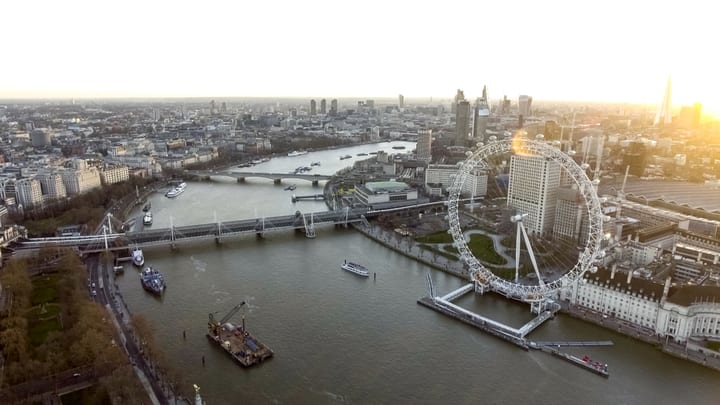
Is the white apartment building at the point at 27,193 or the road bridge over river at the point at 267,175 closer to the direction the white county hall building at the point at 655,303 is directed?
the white apartment building

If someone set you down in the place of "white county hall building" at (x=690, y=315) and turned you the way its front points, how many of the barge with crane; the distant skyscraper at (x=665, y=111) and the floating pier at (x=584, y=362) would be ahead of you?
2

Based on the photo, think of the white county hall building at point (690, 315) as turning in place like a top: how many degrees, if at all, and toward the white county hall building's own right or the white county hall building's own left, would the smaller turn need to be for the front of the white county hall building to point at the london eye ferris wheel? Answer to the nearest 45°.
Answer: approximately 45° to the white county hall building's own right

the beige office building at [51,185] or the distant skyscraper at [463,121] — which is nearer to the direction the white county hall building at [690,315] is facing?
the beige office building

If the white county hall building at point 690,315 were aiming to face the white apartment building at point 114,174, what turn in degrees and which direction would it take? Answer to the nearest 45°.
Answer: approximately 45° to its right

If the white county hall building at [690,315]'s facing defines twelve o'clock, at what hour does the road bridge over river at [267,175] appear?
The road bridge over river is roughly at 2 o'clock from the white county hall building.

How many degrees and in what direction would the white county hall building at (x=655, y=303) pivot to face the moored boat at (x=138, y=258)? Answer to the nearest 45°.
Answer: approximately 45° to its right

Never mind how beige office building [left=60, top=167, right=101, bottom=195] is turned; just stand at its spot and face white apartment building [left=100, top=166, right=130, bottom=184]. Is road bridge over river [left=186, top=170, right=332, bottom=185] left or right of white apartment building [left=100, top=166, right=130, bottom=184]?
right

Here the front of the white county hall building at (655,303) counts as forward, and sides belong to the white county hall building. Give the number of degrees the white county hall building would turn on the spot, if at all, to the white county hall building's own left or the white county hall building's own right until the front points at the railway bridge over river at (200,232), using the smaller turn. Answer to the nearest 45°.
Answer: approximately 45° to the white county hall building's own right

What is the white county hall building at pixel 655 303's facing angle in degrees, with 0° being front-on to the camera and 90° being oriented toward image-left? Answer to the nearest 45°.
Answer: approximately 45°

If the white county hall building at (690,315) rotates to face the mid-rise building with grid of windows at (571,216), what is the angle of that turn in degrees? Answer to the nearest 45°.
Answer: approximately 90° to its right
